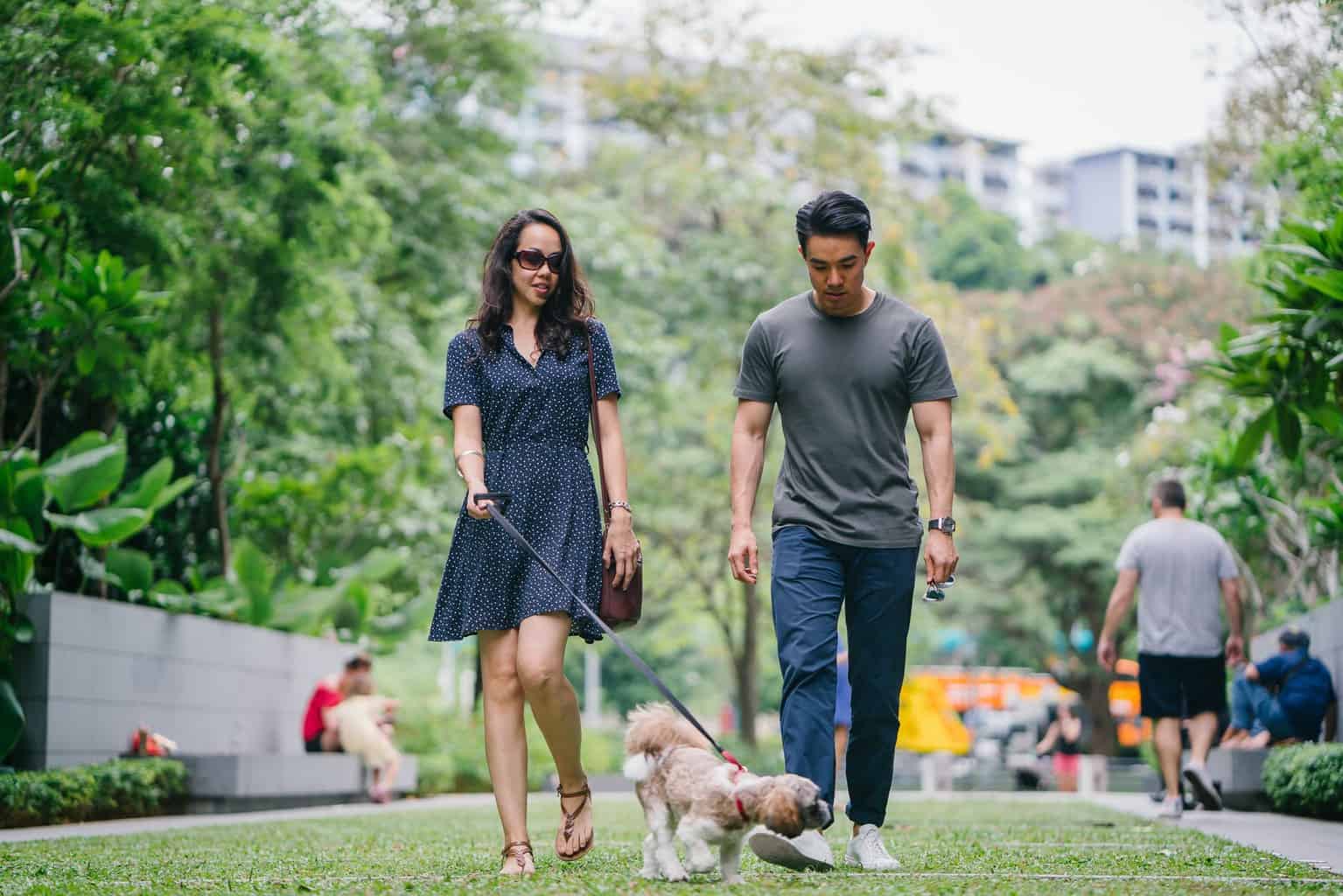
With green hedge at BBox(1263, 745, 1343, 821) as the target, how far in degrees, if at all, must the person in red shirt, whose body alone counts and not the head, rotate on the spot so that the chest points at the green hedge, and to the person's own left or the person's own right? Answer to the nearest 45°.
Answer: approximately 45° to the person's own right

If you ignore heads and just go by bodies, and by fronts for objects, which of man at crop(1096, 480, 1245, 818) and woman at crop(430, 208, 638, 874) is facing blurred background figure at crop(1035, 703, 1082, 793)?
the man

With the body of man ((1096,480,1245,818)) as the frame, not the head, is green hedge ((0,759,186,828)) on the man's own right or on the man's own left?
on the man's own left

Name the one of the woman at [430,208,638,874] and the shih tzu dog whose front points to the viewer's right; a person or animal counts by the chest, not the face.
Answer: the shih tzu dog

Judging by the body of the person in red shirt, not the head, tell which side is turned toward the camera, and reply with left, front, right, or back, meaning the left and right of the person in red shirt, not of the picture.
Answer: right

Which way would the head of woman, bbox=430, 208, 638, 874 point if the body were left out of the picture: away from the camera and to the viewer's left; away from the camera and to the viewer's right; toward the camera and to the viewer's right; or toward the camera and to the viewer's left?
toward the camera and to the viewer's right

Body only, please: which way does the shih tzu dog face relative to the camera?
to the viewer's right

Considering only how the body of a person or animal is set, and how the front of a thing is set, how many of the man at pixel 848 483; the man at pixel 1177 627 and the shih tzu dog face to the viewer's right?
1

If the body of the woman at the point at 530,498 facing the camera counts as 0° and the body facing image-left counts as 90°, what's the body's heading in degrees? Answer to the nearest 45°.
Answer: approximately 0°

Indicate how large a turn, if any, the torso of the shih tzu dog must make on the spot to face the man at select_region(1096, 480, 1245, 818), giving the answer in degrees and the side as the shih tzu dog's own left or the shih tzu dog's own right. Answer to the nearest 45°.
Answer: approximately 45° to the shih tzu dog's own left

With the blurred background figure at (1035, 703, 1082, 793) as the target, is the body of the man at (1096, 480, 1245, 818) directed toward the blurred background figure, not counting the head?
yes

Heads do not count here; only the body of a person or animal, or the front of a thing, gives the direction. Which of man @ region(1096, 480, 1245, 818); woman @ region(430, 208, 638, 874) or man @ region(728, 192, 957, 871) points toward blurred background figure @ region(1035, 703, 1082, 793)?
man @ region(1096, 480, 1245, 818)

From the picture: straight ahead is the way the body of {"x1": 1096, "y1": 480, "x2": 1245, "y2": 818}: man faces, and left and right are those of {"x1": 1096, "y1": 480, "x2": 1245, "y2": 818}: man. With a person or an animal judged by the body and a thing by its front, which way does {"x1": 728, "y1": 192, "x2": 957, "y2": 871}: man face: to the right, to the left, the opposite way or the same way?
the opposite way

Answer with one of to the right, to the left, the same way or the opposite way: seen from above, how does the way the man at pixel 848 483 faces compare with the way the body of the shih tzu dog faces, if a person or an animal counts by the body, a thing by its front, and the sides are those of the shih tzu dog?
to the right

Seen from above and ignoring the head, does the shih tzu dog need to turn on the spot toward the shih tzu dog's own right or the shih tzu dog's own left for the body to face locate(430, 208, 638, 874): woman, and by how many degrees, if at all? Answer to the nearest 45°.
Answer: approximately 135° to the shih tzu dog's own left

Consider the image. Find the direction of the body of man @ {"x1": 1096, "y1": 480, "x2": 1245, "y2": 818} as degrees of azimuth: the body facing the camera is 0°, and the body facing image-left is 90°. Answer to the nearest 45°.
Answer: approximately 180°

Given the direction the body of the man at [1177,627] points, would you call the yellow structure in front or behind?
in front
